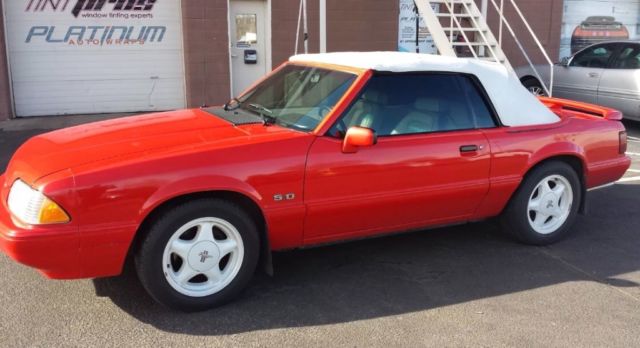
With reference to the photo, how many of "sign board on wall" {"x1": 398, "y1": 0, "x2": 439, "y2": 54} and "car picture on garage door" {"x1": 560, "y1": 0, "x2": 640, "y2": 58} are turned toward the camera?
2

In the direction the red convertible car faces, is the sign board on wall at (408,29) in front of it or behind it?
behind

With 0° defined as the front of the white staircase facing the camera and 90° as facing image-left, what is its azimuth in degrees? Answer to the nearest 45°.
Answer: approximately 315°

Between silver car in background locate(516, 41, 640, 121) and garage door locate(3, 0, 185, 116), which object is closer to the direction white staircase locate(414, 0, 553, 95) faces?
the silver car in background

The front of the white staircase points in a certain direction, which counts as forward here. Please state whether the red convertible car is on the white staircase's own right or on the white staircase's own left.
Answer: on the white staircase's own right

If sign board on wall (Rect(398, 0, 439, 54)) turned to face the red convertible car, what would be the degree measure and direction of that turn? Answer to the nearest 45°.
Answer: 0° — it already faces it

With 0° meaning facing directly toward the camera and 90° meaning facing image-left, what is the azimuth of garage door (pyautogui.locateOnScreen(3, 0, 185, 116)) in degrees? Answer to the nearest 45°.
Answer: approximately 0°

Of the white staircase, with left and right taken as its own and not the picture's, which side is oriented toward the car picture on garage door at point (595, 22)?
left
